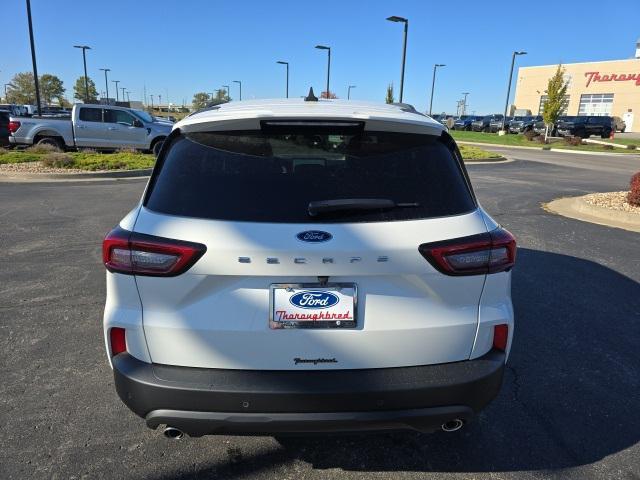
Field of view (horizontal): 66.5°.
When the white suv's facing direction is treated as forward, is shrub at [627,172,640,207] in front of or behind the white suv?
in front

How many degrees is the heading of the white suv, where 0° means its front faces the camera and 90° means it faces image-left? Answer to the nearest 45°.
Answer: approximately 180°

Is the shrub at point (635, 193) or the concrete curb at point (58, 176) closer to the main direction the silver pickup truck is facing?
the shrub

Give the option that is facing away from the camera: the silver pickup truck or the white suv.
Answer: the white suv

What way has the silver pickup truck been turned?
to the viewer's right

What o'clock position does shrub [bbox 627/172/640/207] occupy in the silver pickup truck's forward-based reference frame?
The shrub is roughly at 2 o'clock from the silver pickup truck.

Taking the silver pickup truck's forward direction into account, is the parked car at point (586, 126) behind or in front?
in front

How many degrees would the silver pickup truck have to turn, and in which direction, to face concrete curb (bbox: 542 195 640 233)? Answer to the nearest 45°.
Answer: approximately 45° to its right

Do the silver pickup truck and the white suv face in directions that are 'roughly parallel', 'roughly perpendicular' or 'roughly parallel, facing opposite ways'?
roughly perpendicular

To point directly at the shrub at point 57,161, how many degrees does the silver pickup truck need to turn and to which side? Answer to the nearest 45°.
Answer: approximately 90° to its right

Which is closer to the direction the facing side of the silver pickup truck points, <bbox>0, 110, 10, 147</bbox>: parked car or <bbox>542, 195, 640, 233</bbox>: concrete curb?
the concrete curb

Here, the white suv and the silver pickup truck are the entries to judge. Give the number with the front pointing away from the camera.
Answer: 1

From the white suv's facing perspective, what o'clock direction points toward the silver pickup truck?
The silver pickup truck is roughly at 11 o'clock from the white suv.

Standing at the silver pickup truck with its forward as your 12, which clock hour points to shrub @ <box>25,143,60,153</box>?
The shrub is roughly at 5 o'clock from the silver pickup truck.

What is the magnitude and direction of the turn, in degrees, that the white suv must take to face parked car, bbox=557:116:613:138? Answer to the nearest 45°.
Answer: approximately 45° to its right
